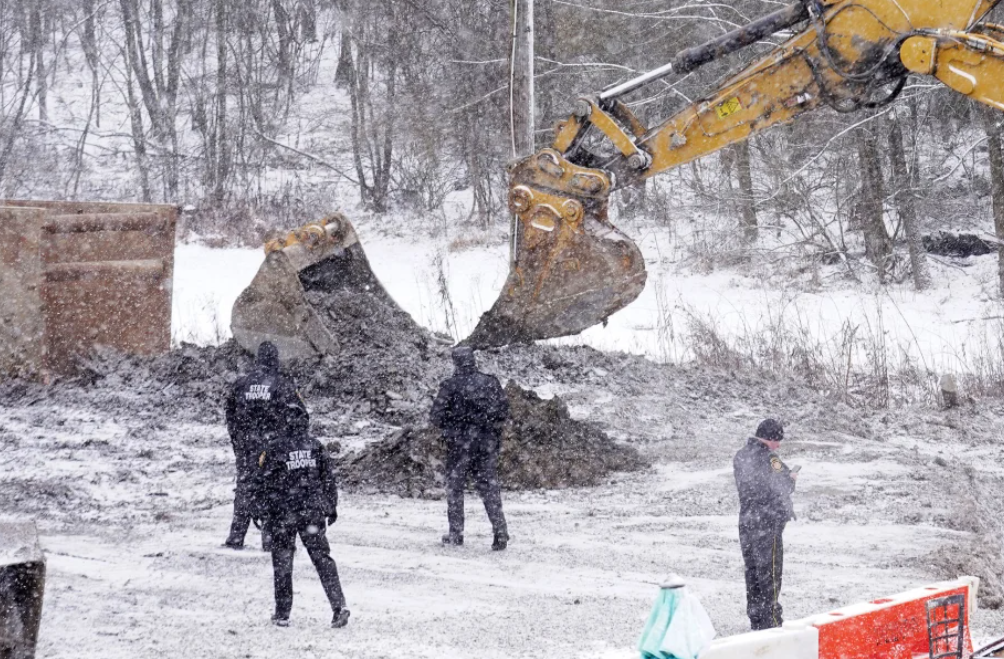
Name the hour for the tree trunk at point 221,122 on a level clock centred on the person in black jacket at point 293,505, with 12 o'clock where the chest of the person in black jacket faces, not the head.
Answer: The tree trunk is roughly at 12 o'clock from the person in black jacket.

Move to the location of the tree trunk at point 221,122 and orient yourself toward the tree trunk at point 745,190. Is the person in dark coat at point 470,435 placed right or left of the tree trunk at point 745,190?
right

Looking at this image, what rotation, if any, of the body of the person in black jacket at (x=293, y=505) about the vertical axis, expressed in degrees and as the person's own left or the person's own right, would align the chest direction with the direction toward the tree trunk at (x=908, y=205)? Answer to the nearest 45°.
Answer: approximately 45° to the person's own right

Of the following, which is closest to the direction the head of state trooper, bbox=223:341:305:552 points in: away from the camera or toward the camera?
away from the camera

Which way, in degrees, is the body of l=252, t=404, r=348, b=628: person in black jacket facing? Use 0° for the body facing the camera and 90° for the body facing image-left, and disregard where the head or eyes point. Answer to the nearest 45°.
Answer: approximately 180°
